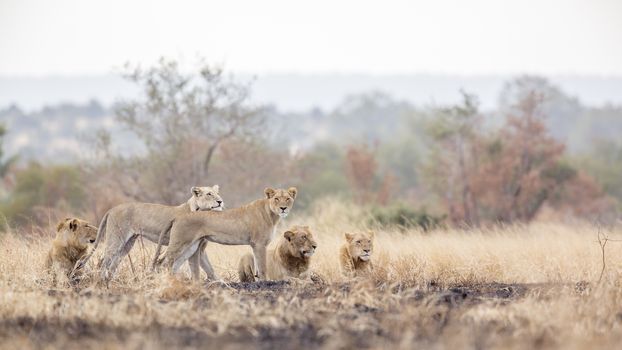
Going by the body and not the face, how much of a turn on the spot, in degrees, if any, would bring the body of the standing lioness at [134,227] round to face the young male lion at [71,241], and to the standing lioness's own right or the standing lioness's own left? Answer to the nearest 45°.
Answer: approximately 180°

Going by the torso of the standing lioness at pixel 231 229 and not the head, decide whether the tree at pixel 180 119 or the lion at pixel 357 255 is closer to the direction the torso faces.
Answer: the lion

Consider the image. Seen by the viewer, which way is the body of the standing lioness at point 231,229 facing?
to the viewer's right

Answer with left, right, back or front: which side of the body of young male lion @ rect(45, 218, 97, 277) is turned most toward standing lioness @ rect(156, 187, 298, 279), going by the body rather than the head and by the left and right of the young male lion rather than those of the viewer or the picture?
front

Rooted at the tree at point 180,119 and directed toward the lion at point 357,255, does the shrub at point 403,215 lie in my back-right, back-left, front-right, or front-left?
front-left

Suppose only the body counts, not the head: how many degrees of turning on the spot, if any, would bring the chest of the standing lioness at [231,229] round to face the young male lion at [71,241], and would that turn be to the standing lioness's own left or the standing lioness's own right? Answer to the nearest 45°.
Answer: approximately 180°

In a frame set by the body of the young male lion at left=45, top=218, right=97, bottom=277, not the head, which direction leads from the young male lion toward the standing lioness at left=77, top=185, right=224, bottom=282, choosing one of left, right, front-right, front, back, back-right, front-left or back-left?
front

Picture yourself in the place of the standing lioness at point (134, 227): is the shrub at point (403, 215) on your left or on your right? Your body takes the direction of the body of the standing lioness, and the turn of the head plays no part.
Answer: on your left

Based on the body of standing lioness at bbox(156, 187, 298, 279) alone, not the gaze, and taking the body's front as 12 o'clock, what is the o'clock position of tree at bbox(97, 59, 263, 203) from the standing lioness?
The tree is roughly at 9 o'clock from the standing lioness.

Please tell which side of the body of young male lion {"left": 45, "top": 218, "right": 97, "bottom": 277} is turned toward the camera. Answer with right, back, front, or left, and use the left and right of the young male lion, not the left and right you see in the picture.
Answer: right

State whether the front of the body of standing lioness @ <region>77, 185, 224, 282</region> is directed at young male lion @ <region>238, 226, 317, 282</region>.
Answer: yes

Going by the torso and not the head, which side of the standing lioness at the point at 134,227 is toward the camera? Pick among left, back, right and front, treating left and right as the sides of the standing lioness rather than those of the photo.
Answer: right

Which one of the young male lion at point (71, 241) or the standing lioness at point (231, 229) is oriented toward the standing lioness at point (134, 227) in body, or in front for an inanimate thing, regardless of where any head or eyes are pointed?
the young male lion
